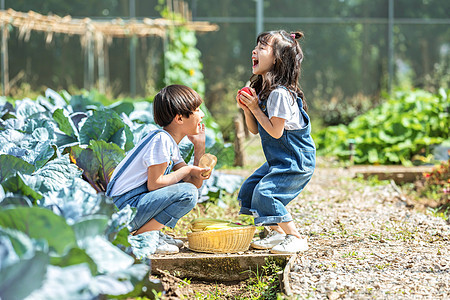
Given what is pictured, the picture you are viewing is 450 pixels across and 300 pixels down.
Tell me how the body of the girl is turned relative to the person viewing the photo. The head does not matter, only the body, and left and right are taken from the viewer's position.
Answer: facing to the left of the viewer

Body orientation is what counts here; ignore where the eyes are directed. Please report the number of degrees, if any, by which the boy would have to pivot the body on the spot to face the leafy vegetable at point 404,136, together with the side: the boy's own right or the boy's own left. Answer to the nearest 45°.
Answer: approximately 45° to the boy's own left

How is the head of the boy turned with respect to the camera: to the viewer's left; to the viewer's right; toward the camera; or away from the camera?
to the viewer's right

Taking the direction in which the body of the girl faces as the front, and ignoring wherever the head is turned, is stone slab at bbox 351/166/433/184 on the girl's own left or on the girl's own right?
on the girl's own right

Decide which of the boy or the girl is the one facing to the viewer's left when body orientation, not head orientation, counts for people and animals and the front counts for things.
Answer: the girl

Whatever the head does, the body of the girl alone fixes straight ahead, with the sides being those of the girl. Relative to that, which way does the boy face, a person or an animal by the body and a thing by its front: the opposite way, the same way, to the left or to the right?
the opposite way

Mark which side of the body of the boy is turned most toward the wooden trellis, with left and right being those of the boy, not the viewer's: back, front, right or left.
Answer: left

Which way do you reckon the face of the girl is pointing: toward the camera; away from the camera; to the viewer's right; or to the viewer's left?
to the viewer's left

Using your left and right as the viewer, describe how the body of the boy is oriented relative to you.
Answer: facing to the right of the viewer
